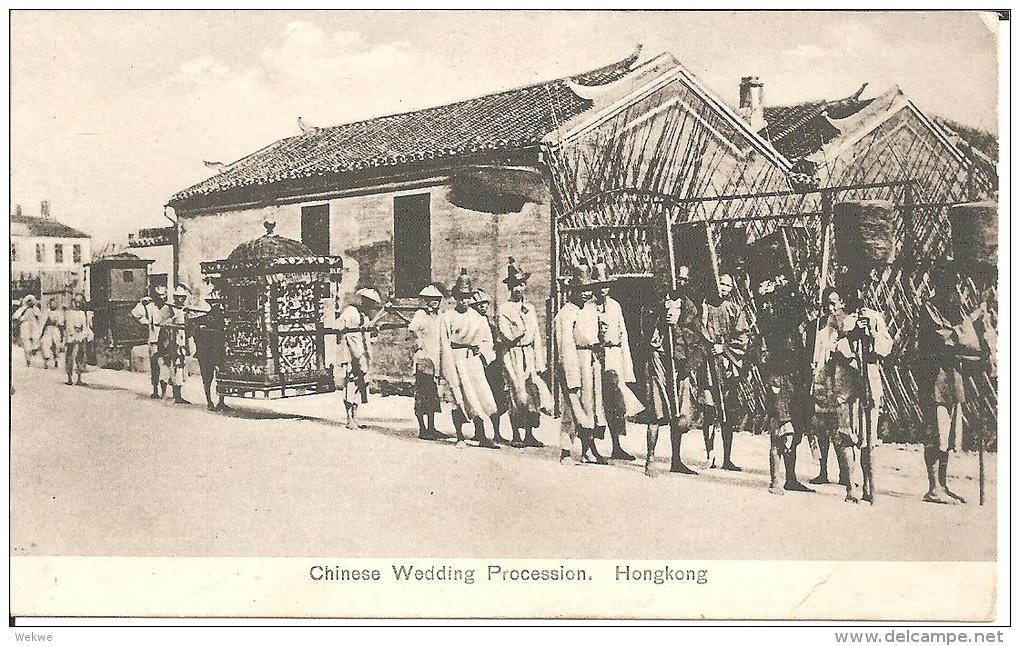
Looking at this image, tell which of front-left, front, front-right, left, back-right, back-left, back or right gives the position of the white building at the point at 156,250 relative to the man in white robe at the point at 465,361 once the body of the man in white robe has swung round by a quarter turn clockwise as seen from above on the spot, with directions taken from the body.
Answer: front-right

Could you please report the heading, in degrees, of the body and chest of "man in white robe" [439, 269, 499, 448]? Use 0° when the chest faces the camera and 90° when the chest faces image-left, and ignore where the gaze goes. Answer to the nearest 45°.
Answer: approximately 315°

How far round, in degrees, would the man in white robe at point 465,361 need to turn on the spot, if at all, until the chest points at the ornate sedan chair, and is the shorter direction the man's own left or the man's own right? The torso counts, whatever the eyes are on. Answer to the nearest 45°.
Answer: approximately 135° to the man's own right

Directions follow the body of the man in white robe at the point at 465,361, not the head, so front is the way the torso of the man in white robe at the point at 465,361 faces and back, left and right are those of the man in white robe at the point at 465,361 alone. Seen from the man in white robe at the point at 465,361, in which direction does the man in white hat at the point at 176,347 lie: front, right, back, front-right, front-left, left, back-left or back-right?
back-right
